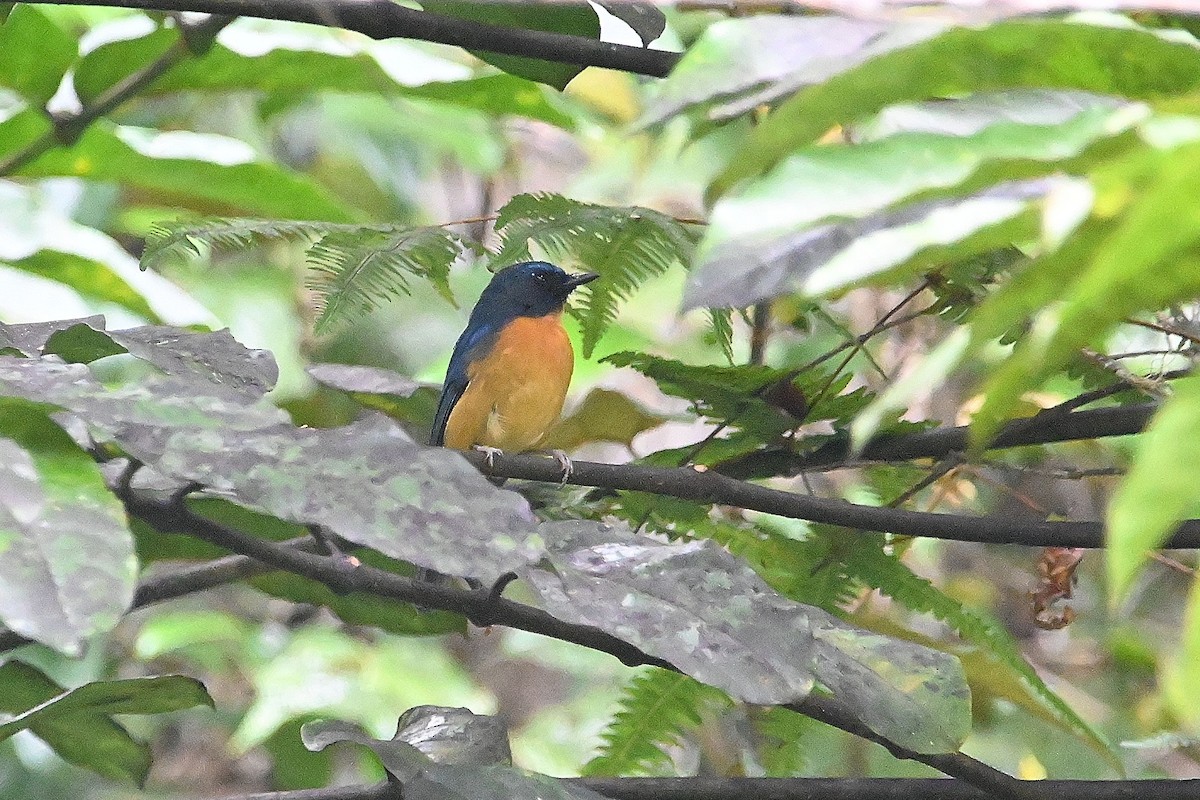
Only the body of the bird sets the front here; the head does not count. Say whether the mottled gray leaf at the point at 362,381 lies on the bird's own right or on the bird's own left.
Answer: on the bird's own right

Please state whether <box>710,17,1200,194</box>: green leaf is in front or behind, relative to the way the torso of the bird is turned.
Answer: in front

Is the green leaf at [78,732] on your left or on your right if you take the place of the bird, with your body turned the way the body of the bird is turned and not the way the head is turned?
on your right

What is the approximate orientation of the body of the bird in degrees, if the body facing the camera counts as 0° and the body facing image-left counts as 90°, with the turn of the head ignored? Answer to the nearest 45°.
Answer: approximately 315°

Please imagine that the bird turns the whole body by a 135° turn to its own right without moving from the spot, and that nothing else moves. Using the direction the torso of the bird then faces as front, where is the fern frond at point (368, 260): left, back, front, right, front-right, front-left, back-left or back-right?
left

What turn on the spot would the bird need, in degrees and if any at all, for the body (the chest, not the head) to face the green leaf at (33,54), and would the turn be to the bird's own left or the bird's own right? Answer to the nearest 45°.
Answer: approximately 90° to the bird's own right
